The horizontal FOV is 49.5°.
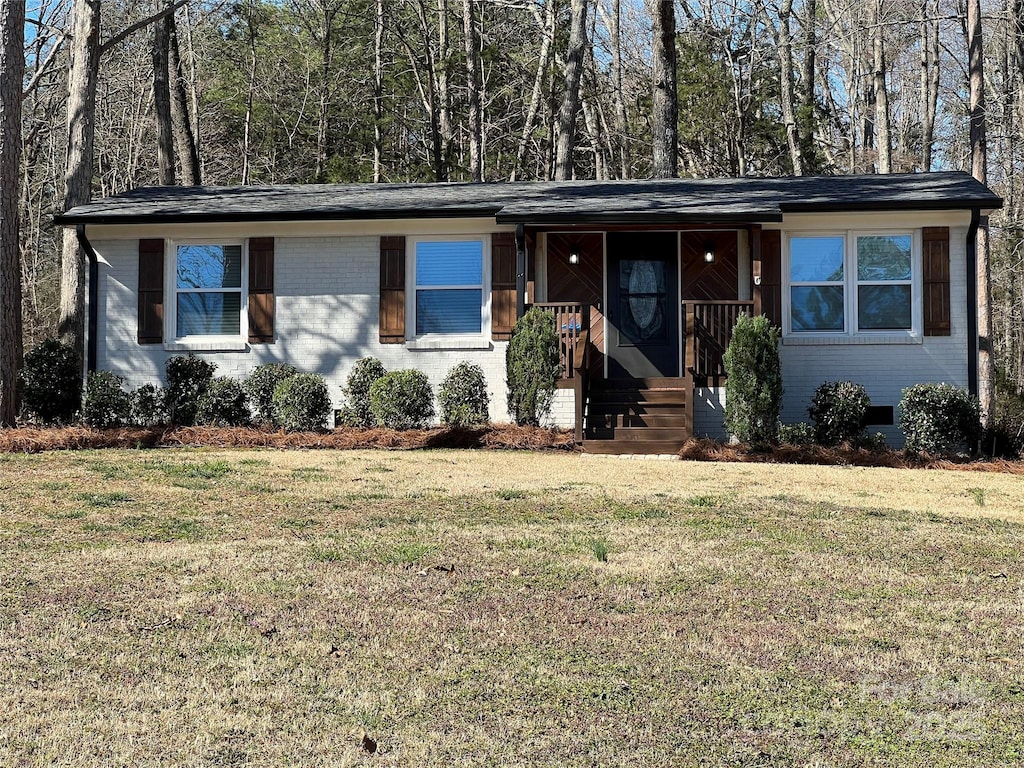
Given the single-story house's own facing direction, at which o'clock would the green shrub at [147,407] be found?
The green shrub is roughly at 3 o'clock from the single-story house.

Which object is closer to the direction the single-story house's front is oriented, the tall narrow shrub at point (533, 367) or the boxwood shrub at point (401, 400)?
the tall narrow shrub

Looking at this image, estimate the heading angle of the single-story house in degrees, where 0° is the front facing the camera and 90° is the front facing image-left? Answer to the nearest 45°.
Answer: approximately 0°

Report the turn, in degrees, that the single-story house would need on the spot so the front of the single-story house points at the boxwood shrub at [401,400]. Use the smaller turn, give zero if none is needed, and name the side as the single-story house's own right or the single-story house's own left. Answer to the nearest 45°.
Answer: approximately 45° to the single-story house's own right

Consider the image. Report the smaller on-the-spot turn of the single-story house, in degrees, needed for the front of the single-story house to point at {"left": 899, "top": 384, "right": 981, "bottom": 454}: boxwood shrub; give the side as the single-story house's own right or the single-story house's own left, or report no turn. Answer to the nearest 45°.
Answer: approximately 90° to the single-story house's own left

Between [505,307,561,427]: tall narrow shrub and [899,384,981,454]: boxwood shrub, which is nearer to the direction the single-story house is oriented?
the tall narrow shrub

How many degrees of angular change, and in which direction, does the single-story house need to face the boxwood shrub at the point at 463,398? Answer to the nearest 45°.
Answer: approximately 45° to its right
